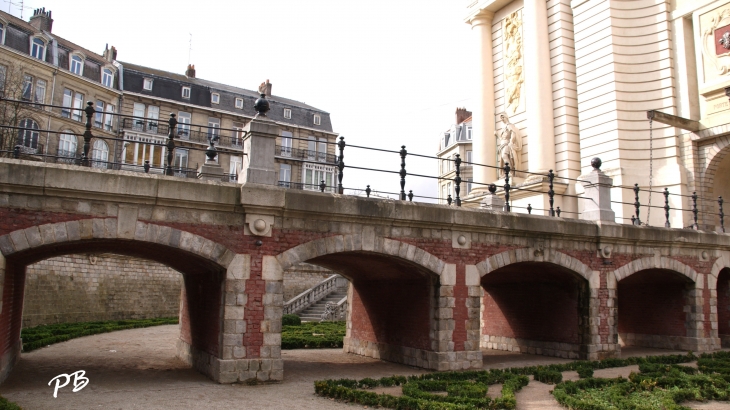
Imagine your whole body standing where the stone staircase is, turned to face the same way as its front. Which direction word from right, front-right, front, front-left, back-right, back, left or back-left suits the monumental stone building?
left

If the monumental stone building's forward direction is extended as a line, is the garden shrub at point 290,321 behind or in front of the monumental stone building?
in front

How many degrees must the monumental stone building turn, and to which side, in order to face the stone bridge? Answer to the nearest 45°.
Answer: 0° — it already faces it

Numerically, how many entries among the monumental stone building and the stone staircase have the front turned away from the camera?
0

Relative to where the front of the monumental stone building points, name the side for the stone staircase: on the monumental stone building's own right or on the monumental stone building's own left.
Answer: on the monumental stone building's own right

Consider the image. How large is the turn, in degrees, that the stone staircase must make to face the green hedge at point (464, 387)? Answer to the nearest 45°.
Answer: approximately 45° to its left

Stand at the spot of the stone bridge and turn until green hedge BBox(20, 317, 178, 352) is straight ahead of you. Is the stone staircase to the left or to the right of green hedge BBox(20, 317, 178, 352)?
right

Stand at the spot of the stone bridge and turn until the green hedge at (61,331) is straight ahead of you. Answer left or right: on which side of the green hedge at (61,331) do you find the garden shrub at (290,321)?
right

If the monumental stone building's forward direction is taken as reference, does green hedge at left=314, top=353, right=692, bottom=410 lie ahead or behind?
ahead

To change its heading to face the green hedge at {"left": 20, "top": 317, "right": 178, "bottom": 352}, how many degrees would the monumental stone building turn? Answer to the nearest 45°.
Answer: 0° — it already faces it
